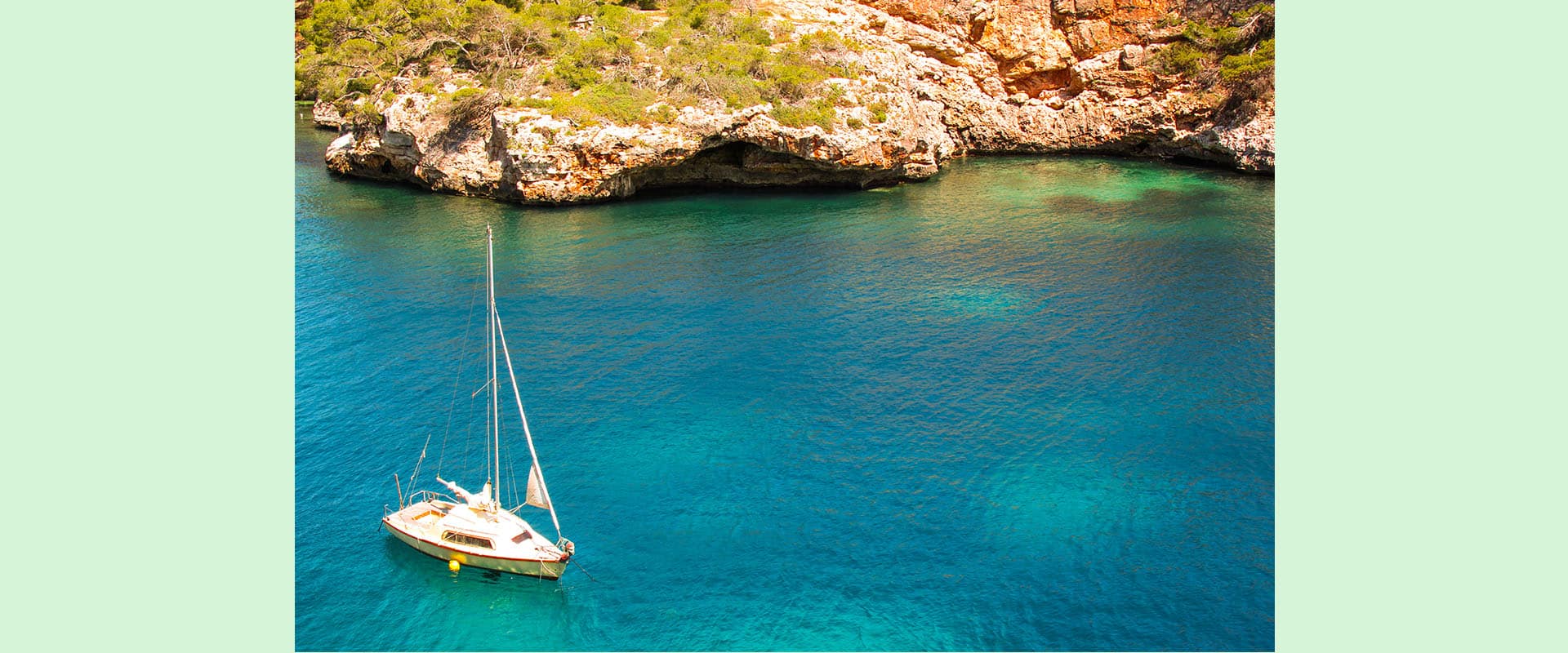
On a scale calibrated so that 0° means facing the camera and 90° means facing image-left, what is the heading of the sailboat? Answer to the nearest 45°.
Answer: approximately 315°
